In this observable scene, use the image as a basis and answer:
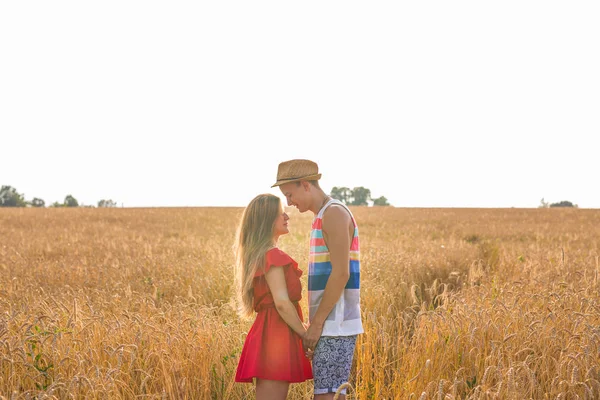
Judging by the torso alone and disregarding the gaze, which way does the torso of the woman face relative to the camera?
to the viewer's right

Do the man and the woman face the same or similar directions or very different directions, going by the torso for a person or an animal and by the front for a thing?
very different directions

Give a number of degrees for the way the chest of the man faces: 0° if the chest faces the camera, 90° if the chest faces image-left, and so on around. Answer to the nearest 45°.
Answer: approximately 90°

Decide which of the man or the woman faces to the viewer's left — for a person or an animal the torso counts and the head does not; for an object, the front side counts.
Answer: the man

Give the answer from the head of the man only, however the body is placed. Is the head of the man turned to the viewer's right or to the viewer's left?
to the viewer's left

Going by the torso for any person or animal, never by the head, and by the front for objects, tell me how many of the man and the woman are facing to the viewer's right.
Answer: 1

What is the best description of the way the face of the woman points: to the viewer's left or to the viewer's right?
to the viewer's right
